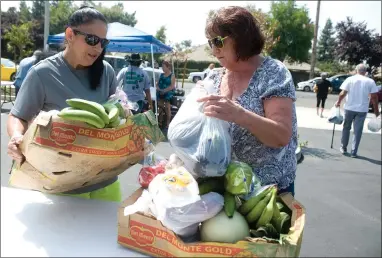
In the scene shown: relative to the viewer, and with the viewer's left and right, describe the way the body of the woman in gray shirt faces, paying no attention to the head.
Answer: facing the viewer and to the right of the viewer

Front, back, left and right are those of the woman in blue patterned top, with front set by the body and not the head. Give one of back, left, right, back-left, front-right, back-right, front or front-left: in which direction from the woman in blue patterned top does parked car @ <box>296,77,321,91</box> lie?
back-right

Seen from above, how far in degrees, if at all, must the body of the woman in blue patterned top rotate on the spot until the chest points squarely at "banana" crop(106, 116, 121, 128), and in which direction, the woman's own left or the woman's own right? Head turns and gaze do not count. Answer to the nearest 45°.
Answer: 0° — they already face it

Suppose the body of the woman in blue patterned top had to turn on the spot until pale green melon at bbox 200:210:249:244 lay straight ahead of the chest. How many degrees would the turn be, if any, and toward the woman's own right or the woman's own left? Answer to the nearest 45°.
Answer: approximately 45° to the woman's own left
